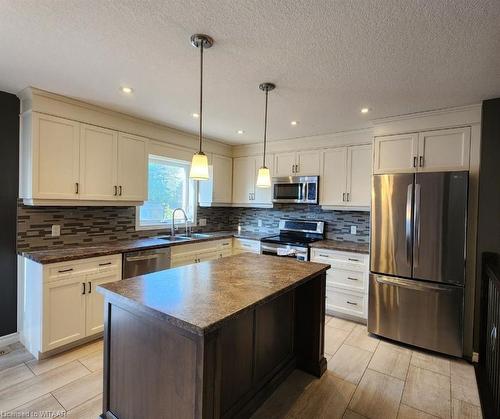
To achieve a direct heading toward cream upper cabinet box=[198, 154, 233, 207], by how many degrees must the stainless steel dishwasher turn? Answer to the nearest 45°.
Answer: approximately 90° to its left

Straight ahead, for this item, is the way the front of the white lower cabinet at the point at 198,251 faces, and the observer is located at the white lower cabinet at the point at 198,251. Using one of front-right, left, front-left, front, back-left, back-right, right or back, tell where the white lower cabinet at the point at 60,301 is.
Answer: right

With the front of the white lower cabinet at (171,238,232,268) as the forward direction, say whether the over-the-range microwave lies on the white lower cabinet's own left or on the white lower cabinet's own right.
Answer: on the white lower cabinet's own left

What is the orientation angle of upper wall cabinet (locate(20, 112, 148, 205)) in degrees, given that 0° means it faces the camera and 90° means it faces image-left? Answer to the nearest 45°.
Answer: approximately 315°

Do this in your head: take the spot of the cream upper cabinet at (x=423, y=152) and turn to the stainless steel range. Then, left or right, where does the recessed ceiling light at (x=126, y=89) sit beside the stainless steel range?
left

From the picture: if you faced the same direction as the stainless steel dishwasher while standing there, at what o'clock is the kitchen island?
The kitchen island is roughly at 1 o'clock from the stainless steel dishwasher.

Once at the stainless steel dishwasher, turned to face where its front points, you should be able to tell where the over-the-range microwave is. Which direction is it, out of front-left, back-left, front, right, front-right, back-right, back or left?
front-left

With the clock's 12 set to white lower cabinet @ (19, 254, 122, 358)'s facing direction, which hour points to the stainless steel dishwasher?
The stainless steel dishwasher is roughly at 10 o'clock from the white lower cabinet.

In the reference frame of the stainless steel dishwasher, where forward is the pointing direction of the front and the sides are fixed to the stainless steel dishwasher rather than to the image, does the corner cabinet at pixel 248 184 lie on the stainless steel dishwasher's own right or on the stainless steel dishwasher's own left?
on the stainless steel dishwasher's own left
